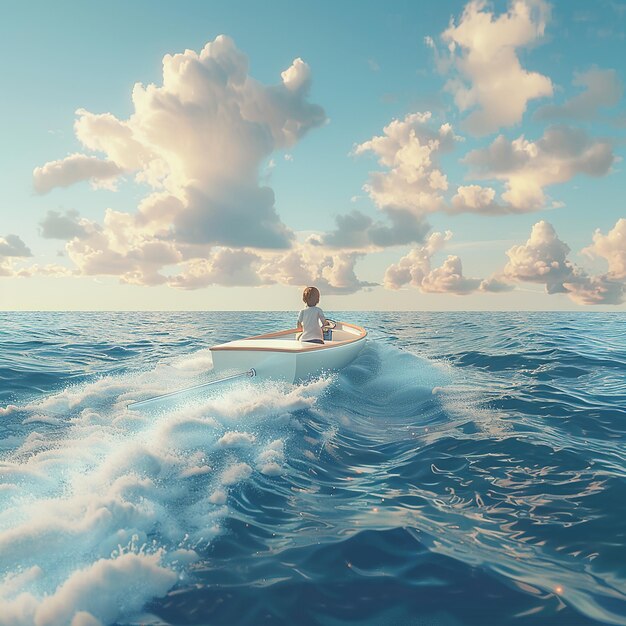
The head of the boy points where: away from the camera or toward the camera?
away from the camera

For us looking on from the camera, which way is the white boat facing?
facing away from the viewer and to the right of the viewer

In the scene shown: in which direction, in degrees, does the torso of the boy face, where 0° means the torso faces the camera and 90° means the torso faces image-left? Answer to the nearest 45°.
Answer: approximately 180°
